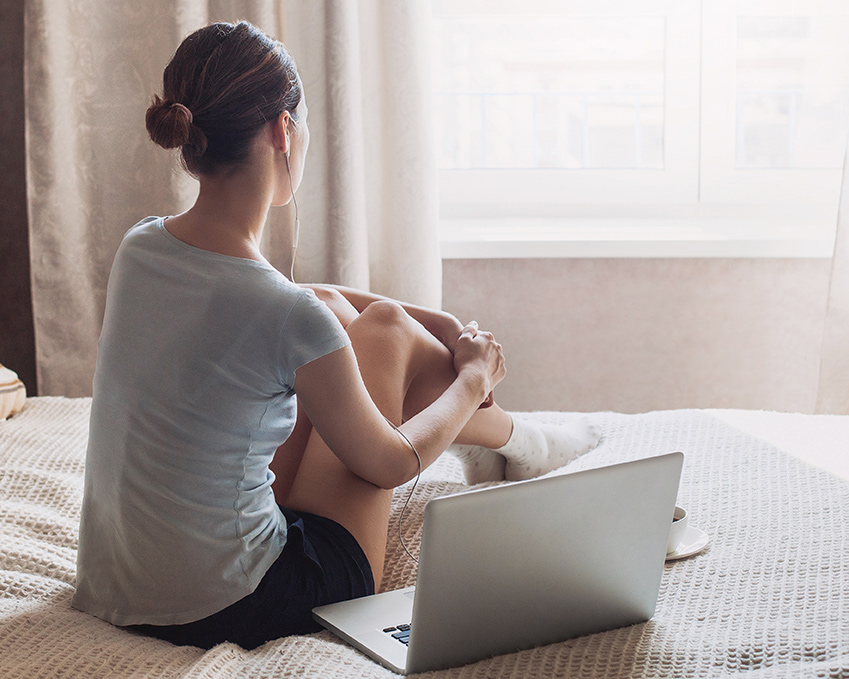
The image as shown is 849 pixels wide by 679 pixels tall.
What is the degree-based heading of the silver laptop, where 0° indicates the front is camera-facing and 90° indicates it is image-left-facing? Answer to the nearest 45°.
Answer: approximately 135°

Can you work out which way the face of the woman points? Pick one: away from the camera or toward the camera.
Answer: away from the camera

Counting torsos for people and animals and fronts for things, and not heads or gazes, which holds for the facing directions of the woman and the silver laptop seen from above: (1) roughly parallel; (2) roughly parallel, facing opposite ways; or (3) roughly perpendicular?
roughly perpendicular

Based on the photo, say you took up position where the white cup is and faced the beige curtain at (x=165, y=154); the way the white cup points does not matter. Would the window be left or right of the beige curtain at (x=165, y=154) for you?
right

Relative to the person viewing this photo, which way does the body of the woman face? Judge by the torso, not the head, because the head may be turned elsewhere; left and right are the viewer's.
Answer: facing away from the viewer and to the right of the viewer
